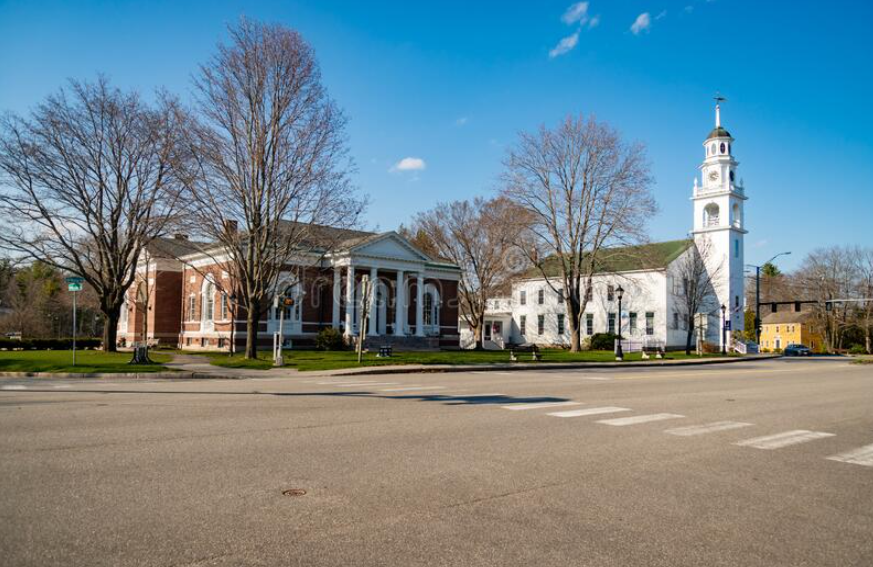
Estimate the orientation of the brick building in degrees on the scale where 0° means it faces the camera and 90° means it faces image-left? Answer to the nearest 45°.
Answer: approximately 315°

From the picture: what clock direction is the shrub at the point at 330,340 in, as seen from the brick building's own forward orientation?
The shrub is roughly at 1 o'clock from the brick building.
